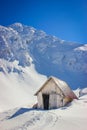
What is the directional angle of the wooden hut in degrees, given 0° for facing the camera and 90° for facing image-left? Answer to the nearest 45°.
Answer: approximately 45°
